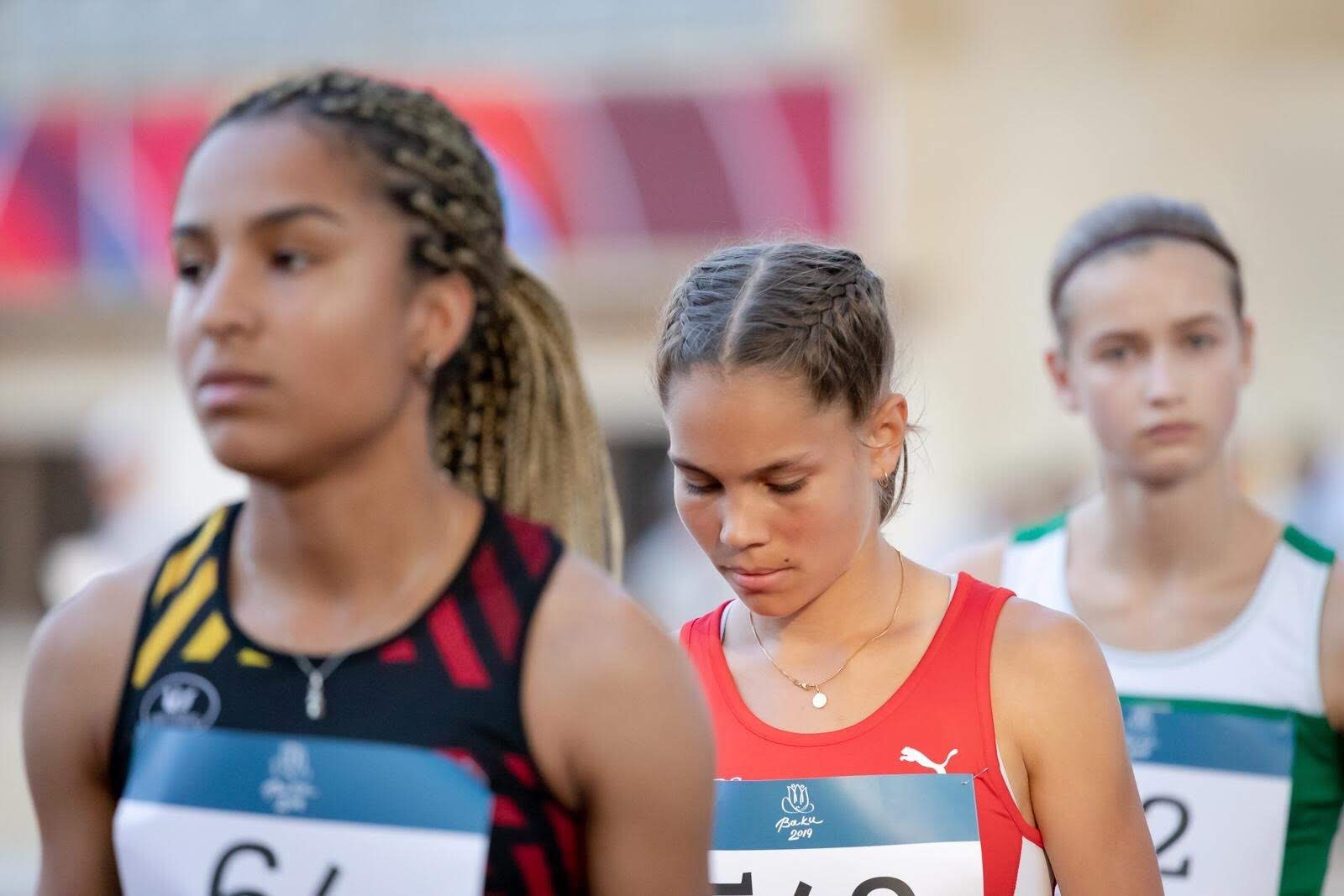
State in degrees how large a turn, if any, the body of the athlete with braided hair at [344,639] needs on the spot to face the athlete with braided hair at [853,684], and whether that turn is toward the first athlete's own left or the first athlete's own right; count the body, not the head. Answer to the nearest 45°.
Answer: approximately 180°

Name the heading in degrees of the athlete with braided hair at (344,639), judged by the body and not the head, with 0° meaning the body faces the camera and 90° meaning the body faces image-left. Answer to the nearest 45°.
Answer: approximately 45°

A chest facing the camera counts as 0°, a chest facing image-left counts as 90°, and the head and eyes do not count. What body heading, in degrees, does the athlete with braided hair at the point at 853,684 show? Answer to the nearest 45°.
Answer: approximately 45°

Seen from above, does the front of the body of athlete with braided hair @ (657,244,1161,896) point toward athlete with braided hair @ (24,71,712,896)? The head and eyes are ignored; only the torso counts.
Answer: yes
